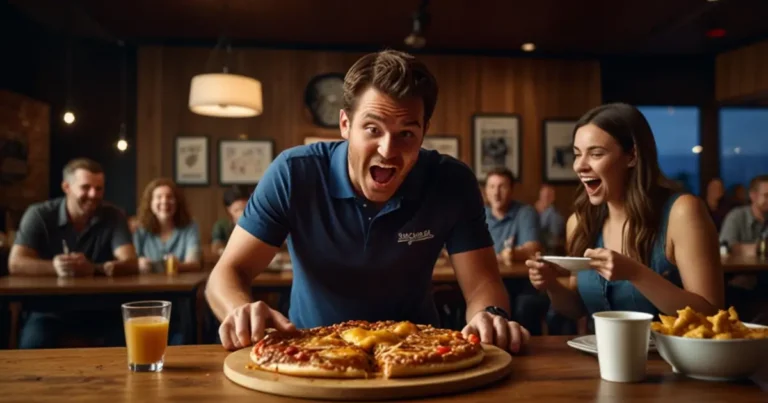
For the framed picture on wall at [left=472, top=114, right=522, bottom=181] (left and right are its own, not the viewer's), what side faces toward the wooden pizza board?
front

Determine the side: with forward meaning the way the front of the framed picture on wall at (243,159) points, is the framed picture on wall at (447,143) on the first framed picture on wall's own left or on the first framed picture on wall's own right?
on the first framed picture on wall's own left

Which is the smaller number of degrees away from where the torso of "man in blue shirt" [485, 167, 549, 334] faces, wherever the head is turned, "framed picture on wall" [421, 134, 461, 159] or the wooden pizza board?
the wooden pizza board

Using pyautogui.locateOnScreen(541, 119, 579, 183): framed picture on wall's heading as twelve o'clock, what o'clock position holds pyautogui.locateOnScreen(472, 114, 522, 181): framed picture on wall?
pyautogui.locateOnScreen(472, 114, 522, 181): framed picture on wall is roughly at 2 o'clock from pyautogui.locateOnScreen(541, 119, 579, 183): framed picture on wall.

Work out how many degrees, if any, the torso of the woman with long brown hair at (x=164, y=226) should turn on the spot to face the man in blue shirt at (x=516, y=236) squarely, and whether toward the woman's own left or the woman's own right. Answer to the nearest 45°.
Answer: approximately 90° to the woman's own left

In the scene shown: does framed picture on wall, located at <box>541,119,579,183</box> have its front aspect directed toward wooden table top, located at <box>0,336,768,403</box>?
yes

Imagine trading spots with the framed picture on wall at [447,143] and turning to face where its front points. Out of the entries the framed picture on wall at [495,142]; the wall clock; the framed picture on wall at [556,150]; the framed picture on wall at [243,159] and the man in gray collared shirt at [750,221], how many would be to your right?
2

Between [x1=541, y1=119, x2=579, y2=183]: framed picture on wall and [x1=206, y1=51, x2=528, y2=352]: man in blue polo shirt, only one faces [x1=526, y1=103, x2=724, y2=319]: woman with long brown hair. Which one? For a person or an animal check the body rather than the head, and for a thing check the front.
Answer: the framed picture on wall

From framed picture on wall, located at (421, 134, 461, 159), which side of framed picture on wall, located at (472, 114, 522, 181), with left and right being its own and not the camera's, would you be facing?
right

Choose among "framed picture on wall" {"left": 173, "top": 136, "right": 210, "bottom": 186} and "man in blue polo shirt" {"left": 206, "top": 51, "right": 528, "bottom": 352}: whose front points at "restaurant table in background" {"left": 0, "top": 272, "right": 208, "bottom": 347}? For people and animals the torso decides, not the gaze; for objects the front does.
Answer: the framed picture on wall
